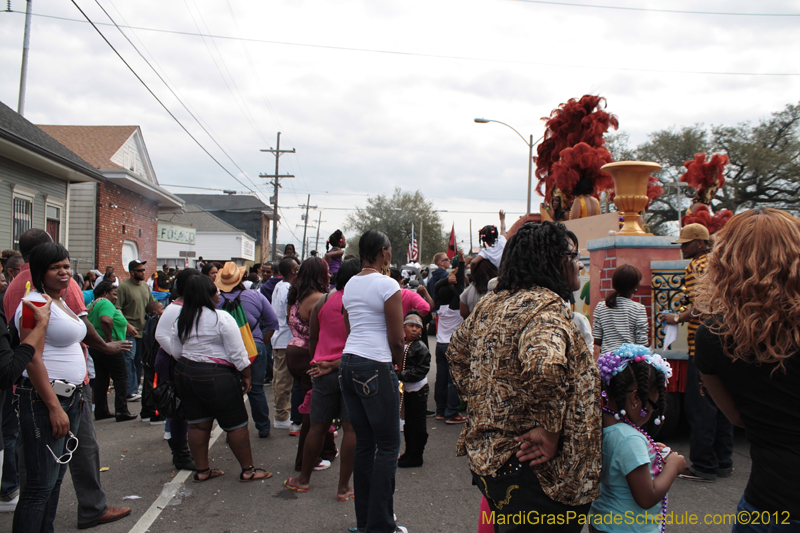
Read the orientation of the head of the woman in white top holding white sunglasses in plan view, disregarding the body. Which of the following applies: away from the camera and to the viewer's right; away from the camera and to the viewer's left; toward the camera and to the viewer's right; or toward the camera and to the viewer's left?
toward the camera and to the viewer's right

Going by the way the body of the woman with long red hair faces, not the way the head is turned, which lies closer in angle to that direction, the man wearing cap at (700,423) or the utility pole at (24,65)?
the man wearing cap

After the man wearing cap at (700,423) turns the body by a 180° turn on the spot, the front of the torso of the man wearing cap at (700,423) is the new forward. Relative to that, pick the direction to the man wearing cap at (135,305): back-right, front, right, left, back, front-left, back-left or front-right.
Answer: back

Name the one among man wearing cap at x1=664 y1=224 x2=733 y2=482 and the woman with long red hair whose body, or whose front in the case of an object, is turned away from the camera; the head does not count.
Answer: the woman with long red hair

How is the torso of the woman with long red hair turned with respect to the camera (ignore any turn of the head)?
away from the camera

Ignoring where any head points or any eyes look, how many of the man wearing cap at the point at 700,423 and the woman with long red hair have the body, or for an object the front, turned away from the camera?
1

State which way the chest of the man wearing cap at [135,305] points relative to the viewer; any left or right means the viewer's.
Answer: facing the viewer and to the right of the viewer

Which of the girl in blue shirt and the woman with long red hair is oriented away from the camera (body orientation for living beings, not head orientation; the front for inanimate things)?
the woman with long red hair

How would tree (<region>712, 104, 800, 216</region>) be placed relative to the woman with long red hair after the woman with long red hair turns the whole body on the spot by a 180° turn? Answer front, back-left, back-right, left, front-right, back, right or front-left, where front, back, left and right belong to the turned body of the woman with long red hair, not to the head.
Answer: back

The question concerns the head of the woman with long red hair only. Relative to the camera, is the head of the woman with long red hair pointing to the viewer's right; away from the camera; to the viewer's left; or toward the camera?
away from the camera

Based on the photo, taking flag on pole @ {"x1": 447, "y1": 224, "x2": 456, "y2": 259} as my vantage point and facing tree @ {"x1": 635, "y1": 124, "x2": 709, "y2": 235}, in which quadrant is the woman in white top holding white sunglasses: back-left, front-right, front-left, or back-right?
back-right

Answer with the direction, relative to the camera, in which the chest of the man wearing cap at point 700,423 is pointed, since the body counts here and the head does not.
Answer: to the viewer's left

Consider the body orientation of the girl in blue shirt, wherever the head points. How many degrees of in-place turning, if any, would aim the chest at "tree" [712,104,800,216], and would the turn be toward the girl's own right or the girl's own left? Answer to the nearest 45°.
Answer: approximately 90° to the girl's own left

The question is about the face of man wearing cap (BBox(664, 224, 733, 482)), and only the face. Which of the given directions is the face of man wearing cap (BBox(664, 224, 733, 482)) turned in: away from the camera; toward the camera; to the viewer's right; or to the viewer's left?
to the viewer's left

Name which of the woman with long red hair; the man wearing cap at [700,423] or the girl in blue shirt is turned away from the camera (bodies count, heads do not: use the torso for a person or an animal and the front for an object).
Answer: the woman with long red hair

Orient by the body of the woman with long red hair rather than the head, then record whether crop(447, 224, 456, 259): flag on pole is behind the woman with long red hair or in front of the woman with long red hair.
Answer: in front

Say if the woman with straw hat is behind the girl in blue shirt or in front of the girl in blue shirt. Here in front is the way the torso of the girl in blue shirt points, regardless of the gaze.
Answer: behind

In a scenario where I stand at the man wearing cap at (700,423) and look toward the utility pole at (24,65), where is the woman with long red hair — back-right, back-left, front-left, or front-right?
back-left

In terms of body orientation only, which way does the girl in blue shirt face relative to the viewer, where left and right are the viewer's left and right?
facing to the right of the viewer
